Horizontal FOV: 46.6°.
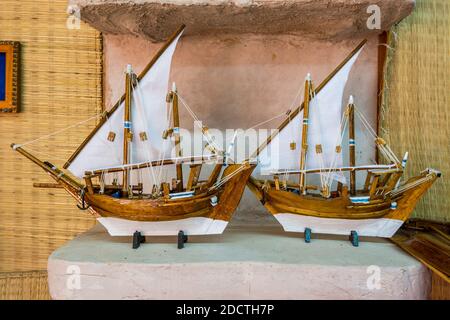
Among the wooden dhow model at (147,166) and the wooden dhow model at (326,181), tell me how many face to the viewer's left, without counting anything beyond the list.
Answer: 2

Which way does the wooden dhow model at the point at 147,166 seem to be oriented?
to the viewer's left

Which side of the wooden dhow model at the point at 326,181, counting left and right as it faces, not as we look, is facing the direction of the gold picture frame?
front

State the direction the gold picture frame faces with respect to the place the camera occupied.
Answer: facing the viewer

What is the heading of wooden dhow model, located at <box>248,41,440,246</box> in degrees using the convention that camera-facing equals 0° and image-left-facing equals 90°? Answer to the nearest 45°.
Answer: approximately 90°

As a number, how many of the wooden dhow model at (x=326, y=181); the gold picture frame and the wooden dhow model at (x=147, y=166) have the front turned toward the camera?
1

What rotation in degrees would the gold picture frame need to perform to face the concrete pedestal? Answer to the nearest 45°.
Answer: approximately 45° to its left

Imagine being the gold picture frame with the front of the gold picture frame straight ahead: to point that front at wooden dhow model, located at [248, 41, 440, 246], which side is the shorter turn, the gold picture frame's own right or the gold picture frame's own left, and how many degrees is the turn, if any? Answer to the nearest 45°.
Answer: approximately 45° to the gold picture frame's own left

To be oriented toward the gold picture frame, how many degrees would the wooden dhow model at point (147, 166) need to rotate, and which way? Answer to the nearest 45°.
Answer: approximately 45° to its right
